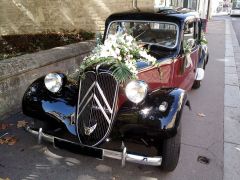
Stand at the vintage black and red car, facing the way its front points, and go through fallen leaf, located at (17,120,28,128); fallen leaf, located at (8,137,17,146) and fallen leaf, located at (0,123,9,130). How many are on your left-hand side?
0

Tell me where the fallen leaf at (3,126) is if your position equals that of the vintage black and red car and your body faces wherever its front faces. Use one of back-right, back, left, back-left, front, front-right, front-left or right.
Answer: right

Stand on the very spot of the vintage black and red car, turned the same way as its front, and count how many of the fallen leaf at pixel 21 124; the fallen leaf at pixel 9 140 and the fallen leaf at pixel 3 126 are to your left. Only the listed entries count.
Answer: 0

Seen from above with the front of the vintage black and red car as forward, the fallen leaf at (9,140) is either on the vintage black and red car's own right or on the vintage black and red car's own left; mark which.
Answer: on the vintage black and red car's own right

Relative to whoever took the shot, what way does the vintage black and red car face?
facing the viewer and to the left of the viewer

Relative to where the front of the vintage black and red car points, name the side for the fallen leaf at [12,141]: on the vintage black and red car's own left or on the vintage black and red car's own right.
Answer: on the vintage black and red car's own right

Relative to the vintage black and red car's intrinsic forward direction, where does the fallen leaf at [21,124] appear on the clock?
The fallen leaf is roughly at 1 o'clock from the vintage black and red car.
